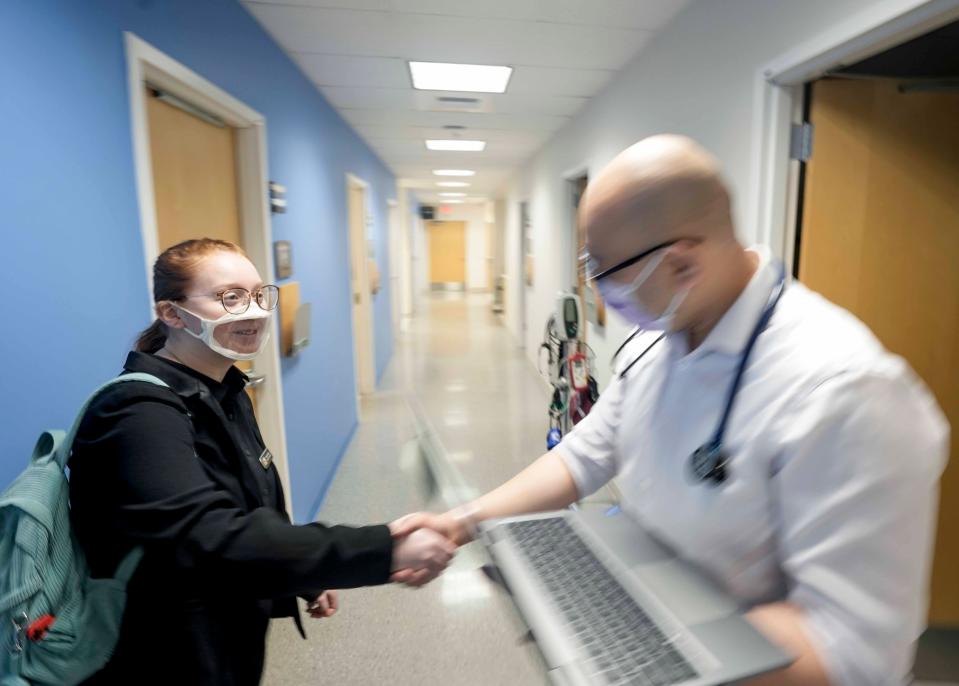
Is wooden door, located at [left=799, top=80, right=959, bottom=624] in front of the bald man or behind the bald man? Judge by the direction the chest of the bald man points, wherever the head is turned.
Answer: behind

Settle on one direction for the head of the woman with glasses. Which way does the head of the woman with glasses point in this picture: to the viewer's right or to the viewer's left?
to the viewer's right

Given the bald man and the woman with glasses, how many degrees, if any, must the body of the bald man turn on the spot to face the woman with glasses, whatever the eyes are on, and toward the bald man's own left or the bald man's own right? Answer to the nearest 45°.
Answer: approximately 45° to the bald man's own right

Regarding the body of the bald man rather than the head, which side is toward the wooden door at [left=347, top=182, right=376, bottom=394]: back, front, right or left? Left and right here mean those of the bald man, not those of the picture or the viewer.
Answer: right

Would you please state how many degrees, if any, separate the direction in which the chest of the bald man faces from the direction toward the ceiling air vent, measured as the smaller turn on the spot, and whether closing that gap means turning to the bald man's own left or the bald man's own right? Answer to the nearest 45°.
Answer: approximately 90° to the bald man's own right

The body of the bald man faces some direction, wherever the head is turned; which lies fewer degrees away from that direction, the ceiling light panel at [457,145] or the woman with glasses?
the woman with glasses

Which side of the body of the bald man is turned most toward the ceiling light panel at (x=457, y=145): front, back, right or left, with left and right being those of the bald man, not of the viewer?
right

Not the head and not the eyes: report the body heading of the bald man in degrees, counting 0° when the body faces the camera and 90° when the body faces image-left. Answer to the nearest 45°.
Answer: approximately 45°
